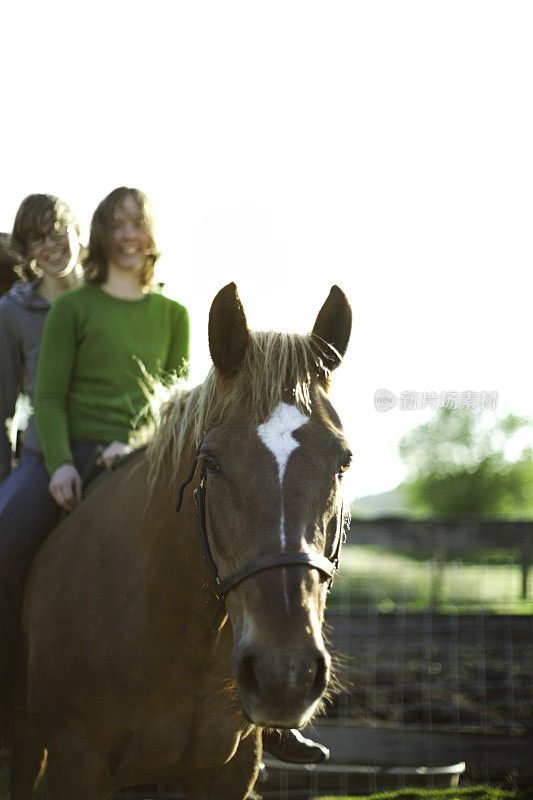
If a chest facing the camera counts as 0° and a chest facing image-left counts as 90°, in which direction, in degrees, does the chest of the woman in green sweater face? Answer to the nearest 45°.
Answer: approximately 0°

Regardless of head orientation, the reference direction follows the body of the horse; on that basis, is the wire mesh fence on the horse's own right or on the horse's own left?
on the horse's own left

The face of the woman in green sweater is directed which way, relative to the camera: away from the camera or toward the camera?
toward the camera

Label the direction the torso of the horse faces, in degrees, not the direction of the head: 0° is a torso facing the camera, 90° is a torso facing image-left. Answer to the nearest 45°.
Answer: approximately 315°
